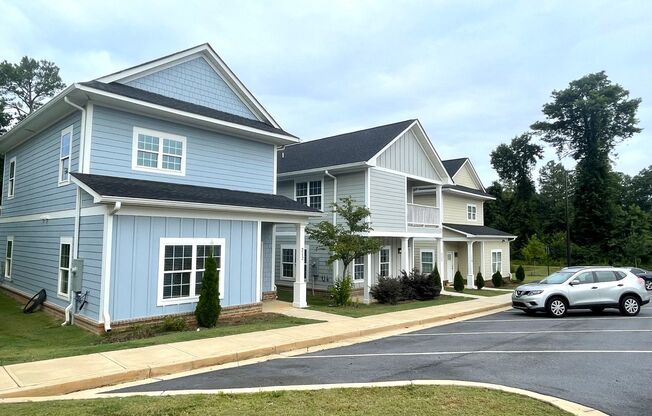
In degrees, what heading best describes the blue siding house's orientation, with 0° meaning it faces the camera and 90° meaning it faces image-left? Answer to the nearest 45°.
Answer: approximately 315°

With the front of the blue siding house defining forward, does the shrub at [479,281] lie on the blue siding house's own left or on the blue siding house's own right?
on the blue siding house's own left

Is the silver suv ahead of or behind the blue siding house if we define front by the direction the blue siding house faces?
ahead

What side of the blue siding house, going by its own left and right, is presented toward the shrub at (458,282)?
left

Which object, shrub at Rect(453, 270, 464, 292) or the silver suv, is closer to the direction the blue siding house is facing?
the silver suv

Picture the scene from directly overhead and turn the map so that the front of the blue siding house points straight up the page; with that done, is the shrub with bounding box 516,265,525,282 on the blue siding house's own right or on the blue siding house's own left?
on the blue siding house's own left
